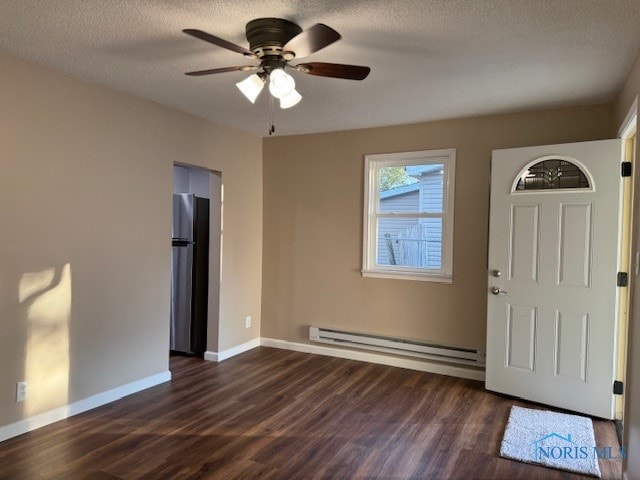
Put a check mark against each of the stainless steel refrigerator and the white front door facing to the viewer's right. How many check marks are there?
0

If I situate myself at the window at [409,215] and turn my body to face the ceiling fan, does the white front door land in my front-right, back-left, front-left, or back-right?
front-left

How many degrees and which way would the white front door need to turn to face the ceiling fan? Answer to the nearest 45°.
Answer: approximately 45° to its right

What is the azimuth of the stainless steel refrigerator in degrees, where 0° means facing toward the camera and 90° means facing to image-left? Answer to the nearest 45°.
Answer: approximately 45°

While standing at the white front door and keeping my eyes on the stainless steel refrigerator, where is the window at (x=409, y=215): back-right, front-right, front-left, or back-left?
front-right

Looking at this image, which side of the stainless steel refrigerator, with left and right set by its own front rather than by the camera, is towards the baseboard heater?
left

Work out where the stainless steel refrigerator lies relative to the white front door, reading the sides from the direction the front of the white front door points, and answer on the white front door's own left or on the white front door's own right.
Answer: on the white front door's own right

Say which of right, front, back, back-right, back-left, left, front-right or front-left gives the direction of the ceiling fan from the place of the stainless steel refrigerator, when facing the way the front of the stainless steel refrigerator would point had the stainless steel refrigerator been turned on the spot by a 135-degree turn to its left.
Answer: right

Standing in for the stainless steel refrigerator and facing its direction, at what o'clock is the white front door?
The white front door is roughly at 9 o'clock from the stainless steel refrigerator.

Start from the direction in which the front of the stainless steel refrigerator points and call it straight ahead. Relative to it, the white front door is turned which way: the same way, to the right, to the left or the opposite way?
the same way

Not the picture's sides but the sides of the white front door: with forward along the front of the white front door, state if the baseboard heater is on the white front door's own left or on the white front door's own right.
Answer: on the white front door's own right

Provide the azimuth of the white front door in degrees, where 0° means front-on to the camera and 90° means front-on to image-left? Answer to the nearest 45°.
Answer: approximately 0°
